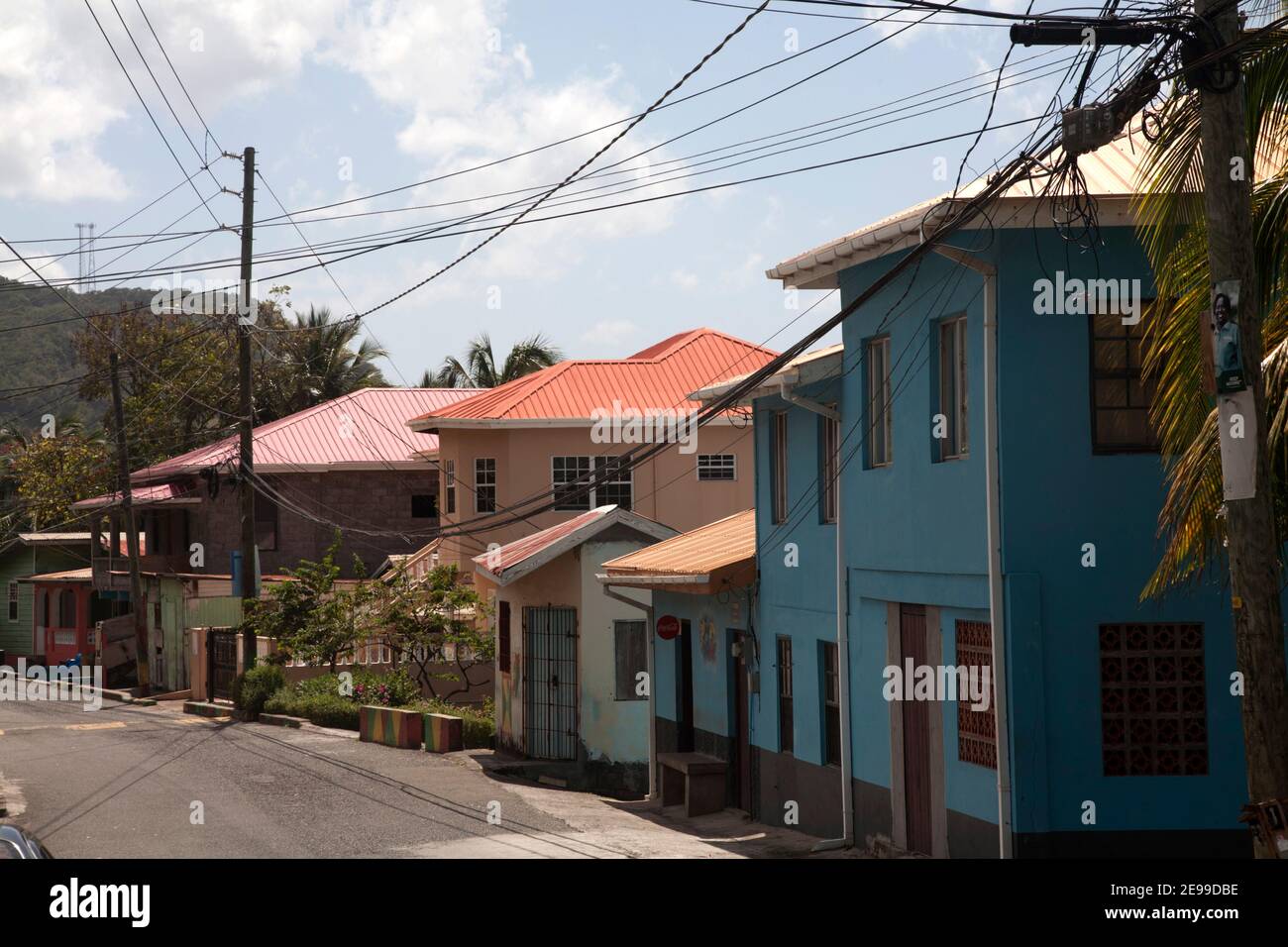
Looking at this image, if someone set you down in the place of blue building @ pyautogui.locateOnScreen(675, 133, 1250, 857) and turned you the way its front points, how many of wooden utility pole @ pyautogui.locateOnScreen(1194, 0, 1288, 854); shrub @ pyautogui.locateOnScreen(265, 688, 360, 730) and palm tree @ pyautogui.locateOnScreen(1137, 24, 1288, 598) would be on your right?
1

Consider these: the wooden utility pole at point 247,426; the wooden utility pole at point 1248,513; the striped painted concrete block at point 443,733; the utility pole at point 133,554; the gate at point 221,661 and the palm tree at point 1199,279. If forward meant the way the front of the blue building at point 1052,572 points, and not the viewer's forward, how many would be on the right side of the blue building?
4

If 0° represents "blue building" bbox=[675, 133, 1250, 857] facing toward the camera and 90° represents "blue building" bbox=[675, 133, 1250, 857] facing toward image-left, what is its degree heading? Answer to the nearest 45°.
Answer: approximately 45°

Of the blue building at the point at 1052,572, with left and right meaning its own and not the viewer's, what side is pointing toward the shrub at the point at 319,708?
right

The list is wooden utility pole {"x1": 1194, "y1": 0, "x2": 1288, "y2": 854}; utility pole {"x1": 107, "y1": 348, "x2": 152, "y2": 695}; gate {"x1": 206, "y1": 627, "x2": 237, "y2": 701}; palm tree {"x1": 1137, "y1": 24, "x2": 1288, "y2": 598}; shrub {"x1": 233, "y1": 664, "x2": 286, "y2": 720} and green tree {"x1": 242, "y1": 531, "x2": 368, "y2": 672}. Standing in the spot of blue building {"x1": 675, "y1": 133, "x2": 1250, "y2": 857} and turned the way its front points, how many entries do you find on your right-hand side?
4

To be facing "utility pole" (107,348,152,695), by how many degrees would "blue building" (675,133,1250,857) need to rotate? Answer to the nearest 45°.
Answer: approximately 90° to its right

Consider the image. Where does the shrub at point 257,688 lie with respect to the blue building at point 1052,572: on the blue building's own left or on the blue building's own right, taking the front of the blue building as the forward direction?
on the blue building's own right

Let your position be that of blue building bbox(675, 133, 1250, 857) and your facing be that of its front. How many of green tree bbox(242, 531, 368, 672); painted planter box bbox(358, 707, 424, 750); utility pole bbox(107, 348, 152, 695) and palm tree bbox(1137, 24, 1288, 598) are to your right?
3

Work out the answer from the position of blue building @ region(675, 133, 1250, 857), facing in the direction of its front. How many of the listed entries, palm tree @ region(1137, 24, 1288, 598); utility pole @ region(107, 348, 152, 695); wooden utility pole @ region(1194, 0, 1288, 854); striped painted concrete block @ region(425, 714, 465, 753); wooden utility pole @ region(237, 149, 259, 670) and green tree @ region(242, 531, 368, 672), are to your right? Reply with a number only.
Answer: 4

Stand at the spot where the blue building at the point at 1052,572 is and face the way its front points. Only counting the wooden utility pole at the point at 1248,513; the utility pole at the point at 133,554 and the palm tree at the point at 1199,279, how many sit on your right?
1

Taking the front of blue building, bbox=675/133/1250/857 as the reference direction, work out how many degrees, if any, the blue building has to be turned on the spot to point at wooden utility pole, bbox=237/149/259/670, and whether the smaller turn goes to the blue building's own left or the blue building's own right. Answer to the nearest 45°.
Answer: approximately 90° to the blue building's own right

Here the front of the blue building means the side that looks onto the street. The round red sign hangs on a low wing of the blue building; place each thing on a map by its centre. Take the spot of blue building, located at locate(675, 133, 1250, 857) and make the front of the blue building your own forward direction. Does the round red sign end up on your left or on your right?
on your right

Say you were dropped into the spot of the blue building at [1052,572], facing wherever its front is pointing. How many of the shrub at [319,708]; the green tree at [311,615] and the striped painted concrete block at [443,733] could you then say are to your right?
3
